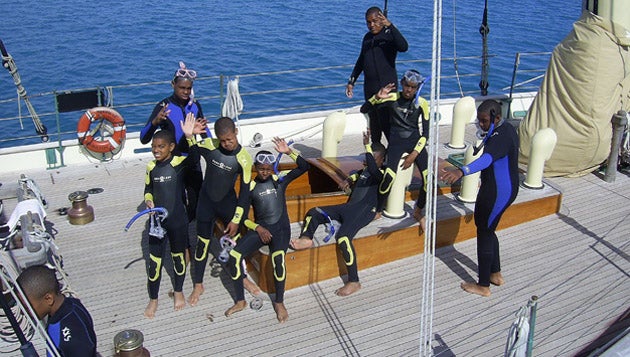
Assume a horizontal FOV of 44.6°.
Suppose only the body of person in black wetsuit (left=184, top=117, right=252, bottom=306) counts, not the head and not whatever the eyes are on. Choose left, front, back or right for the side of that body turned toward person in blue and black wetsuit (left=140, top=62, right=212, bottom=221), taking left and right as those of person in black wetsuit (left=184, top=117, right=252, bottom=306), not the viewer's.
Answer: back

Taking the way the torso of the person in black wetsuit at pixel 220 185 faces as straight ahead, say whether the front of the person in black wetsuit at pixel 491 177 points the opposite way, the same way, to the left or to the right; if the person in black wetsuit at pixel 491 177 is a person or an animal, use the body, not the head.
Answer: to the right

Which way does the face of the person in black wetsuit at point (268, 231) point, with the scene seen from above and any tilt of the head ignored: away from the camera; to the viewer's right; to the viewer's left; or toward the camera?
toward the camera

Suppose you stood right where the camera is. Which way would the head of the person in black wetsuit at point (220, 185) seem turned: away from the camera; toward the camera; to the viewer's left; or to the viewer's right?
toward the camera

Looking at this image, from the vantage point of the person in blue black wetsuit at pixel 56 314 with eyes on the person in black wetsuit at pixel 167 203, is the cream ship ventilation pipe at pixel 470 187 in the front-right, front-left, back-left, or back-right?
front-right

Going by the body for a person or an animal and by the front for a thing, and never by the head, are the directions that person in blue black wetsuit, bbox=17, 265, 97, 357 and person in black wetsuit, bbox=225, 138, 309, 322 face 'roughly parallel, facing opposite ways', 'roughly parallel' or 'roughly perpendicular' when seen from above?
roughly perpendicular

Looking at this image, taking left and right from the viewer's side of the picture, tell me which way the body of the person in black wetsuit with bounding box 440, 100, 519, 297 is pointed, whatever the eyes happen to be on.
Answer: facing to the left of the viewer

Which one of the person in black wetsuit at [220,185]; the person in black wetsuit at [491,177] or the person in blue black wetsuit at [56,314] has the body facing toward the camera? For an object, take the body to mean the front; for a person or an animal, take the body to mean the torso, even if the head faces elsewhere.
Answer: the person in black wetsuit at [220,185]

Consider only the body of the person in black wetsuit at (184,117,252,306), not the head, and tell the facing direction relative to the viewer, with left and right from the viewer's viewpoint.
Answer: facing the viewer

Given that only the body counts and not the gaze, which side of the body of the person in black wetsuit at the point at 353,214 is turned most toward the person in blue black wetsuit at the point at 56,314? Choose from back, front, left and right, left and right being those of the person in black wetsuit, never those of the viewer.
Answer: front

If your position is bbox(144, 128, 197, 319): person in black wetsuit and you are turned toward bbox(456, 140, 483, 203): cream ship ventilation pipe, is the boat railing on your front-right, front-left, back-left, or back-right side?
front-left

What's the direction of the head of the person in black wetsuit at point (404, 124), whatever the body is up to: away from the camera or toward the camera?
toward the camera
